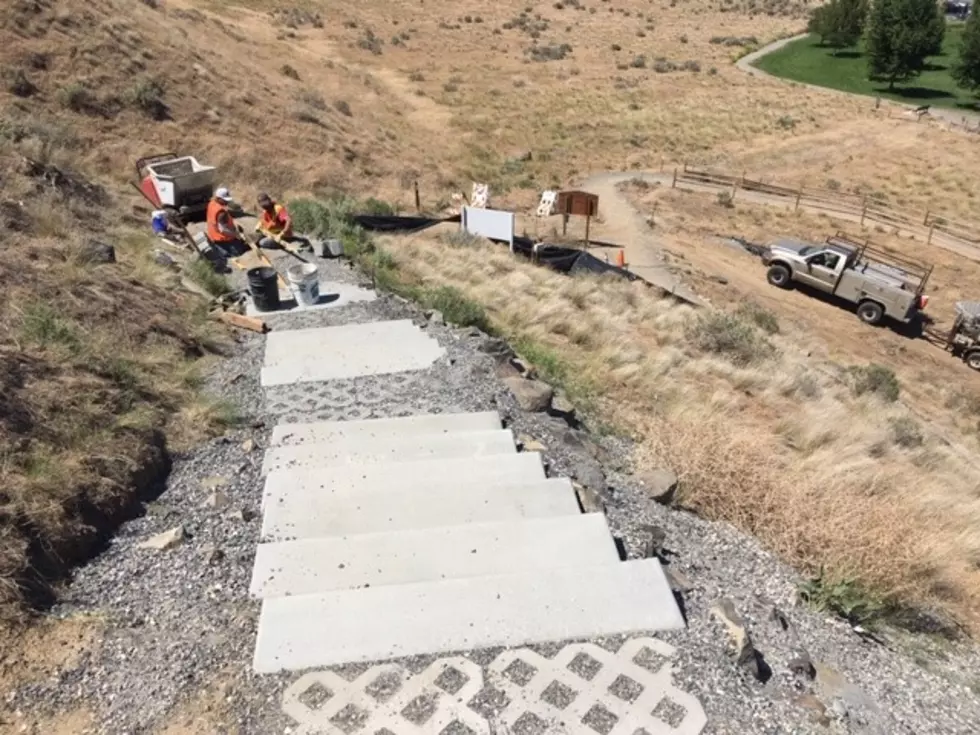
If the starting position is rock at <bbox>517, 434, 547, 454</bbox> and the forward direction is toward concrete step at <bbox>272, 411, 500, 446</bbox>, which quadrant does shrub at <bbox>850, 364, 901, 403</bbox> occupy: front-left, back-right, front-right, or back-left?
back-right

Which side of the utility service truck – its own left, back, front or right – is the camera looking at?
left

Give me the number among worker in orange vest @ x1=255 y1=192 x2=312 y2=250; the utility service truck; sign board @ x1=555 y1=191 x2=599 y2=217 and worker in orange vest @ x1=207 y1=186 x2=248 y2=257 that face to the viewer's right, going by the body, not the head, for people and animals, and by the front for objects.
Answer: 1

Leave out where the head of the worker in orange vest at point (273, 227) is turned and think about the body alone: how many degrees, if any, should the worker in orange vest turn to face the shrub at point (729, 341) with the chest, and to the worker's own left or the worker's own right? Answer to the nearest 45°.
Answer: approximately 135° to the worker's own left

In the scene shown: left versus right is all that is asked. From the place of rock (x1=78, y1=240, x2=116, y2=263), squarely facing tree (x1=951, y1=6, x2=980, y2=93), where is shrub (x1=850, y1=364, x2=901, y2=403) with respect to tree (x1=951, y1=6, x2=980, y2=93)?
right

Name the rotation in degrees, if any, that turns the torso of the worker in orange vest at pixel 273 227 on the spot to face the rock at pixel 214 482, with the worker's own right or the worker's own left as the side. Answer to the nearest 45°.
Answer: approximately 45° to the worker's own left

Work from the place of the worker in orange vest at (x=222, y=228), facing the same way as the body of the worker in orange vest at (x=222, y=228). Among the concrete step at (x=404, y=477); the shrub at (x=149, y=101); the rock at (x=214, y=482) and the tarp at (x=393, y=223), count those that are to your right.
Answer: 2

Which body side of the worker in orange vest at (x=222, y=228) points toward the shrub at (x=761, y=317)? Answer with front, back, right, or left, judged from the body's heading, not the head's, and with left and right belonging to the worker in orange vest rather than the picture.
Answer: front

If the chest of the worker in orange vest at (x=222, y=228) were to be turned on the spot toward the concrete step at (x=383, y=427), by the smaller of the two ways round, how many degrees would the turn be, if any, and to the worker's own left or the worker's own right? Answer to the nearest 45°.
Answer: approximately 90° to the worker's own right

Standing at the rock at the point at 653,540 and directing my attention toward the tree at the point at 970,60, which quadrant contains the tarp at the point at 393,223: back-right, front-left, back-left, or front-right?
front-left

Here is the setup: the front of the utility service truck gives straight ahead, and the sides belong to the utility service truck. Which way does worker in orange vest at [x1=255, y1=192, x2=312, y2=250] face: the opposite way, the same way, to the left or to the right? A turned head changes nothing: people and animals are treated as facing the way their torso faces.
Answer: to the left

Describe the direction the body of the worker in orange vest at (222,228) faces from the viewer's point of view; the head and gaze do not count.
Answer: to the viewer's right

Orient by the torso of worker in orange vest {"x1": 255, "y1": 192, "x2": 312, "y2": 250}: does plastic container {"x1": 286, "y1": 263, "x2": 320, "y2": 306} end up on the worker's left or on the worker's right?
on the worker's left

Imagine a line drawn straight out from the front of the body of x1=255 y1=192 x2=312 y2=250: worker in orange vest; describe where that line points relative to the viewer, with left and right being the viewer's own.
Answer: facing the viewer and to the left of the viewer

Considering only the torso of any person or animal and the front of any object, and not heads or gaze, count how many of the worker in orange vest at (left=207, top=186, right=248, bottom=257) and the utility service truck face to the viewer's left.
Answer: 1
